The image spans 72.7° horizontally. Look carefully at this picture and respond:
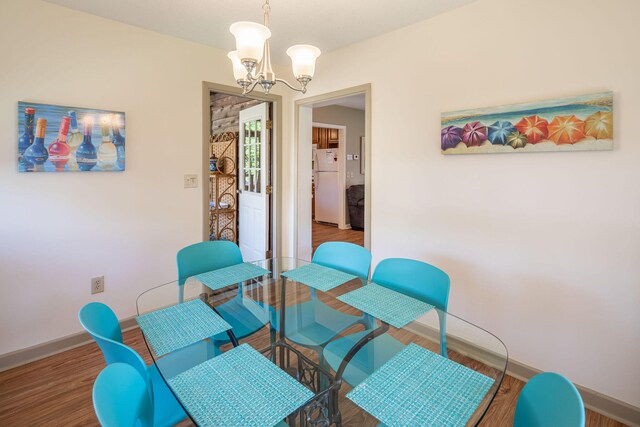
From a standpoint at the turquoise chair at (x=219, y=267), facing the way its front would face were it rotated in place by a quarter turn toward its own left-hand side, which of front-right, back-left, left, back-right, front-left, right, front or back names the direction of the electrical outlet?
left

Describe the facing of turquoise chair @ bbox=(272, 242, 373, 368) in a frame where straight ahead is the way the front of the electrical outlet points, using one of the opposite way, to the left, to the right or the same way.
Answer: to the right

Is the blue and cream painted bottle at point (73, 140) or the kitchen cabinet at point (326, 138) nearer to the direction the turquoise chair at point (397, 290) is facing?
the blue and cream painted bottle

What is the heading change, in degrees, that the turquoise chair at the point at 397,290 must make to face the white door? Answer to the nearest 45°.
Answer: approximately 90° to its right

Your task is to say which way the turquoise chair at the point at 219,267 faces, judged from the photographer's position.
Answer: facing the viewer and to the right of the viewer

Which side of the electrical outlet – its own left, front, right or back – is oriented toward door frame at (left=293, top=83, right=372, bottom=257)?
left

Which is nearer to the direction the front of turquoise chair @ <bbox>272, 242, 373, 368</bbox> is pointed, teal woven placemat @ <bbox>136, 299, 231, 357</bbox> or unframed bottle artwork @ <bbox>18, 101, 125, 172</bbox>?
the teal woven placemat

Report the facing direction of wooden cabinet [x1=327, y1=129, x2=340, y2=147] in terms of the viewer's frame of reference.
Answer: facing the viewer and to the left of the viewer

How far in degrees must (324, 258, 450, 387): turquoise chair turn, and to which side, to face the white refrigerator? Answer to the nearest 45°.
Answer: approximately 135° to its right
